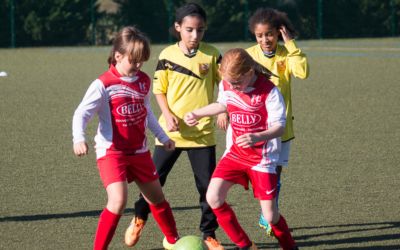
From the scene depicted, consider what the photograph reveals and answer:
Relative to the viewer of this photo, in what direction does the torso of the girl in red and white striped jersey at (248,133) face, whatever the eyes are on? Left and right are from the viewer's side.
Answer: facing the viewer and to the left of the viewer

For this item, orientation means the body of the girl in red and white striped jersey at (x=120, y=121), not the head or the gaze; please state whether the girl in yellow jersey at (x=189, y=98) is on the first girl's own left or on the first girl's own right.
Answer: on the first girl's own left

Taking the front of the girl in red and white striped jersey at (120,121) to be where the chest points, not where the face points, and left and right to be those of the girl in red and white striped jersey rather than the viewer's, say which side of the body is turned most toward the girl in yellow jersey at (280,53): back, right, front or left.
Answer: left

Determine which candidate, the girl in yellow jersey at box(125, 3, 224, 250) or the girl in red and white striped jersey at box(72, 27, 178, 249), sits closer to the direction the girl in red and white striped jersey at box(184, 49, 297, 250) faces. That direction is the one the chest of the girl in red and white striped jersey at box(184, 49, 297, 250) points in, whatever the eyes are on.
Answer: the girl in red and white striped jersey

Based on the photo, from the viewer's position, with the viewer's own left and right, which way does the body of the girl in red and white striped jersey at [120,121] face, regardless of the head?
facing the viewer and to the right of the viewer

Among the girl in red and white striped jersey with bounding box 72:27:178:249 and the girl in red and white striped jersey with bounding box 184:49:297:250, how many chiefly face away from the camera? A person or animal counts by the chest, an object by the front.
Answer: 0

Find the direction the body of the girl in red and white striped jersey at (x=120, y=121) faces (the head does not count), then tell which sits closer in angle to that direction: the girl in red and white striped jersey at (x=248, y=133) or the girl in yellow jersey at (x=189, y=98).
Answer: the girl in red and white striped jersey

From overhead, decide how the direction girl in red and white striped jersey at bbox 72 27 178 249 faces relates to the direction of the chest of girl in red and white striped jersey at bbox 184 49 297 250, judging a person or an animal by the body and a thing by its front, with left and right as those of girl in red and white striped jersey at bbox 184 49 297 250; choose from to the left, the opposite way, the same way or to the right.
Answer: to the left

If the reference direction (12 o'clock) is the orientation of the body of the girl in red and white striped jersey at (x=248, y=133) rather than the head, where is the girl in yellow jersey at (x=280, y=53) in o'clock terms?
The girl in yellow jersey is roughly at 5 o'clock from the girl in red and white striped jersey.

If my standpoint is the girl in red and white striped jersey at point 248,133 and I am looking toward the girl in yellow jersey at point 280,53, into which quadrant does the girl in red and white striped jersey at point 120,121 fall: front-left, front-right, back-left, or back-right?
back-left

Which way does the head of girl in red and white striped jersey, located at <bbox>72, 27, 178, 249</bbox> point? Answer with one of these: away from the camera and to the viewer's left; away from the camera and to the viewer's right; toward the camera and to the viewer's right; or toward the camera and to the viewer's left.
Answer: toward the camera and to the viewer's right
